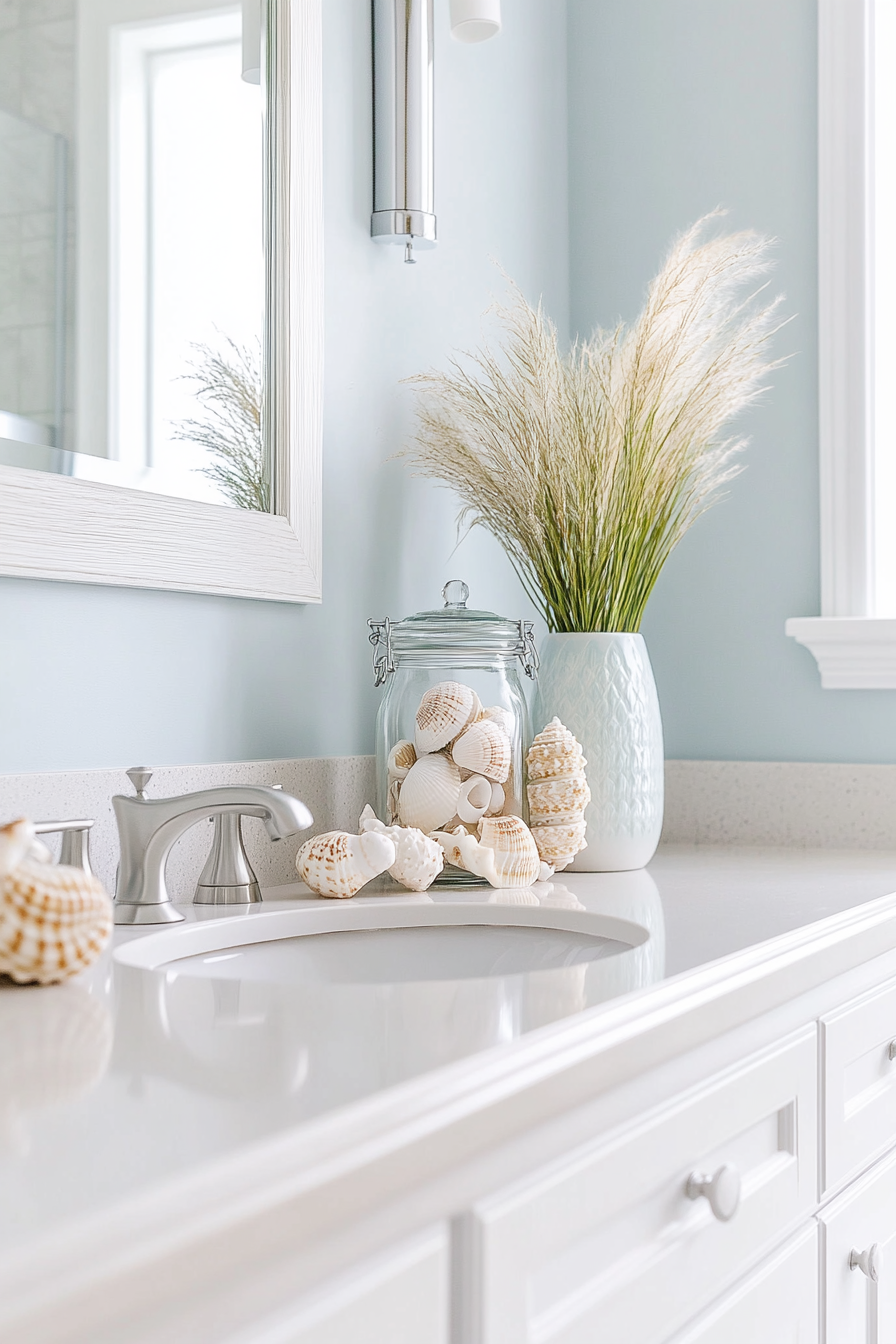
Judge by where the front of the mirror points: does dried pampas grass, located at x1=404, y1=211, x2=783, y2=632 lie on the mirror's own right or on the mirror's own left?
on the mirror's own left

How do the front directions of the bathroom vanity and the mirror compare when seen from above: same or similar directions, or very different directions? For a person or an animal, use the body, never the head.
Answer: same or similar directions

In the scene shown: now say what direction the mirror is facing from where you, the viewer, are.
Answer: facing the viewer and to the right of the viewer

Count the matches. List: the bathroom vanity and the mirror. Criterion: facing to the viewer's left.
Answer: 0
